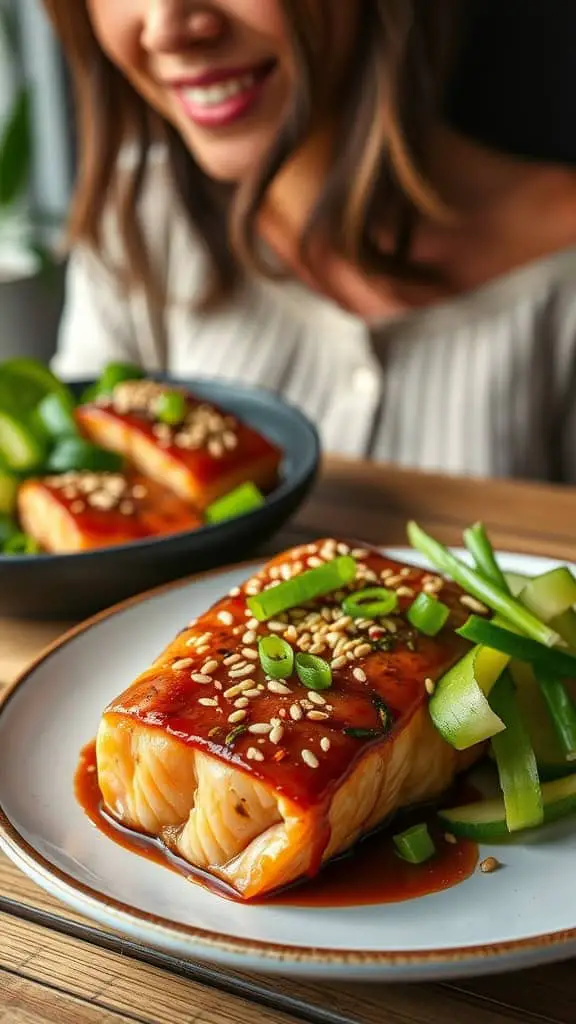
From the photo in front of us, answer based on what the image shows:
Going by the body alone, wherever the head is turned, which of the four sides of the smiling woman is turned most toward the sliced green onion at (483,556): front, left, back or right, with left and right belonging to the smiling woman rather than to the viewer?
front

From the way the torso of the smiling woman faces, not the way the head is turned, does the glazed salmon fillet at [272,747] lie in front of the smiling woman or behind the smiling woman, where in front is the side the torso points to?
in front

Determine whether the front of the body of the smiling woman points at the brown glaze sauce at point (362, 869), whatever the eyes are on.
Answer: yes

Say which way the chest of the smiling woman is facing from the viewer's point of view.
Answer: toward the camera

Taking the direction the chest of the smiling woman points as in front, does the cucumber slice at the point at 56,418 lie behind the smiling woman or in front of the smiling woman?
in front

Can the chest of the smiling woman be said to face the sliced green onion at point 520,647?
yes

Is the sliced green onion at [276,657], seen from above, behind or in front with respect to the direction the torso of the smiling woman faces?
in front

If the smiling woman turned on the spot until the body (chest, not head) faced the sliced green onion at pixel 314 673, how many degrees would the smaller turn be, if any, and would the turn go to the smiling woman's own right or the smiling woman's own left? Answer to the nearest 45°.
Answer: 0° — they already face it

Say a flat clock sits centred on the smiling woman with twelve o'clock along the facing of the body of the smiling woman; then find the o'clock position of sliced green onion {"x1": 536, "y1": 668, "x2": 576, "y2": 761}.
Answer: The sliced green onion is roughly at 12 o'clock from the smiling woman.

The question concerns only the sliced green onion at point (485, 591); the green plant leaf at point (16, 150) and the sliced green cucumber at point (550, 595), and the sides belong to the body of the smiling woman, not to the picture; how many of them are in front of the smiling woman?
2

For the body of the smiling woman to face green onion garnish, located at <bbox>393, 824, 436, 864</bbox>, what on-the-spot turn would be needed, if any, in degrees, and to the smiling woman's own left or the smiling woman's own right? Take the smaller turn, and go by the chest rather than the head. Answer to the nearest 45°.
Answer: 0° — they already face it

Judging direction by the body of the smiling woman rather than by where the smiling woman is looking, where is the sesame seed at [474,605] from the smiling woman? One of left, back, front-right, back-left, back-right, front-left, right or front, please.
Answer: front
